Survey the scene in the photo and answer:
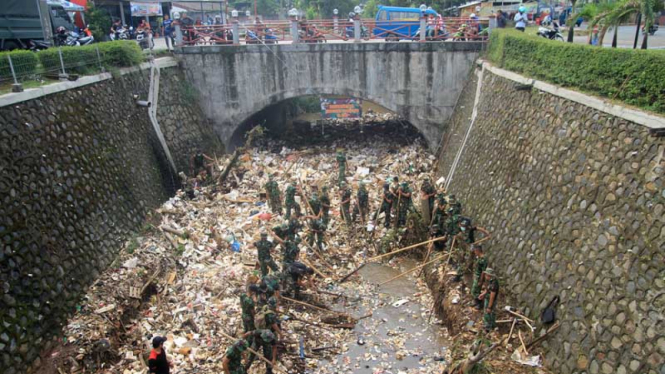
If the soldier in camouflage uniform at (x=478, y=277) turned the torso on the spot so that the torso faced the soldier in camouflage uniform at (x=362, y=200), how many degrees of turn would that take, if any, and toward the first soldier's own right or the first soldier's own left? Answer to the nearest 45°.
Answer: approximately 45° to the first soldier's own right

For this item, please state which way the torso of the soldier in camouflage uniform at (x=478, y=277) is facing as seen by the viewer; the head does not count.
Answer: to the viewer's left

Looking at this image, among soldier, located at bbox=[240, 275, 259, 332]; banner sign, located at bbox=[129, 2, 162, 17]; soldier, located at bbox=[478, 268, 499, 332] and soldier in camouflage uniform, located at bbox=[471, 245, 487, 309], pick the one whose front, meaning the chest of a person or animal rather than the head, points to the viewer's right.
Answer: soldier, located at bbox=[240, 275, 259, 332]

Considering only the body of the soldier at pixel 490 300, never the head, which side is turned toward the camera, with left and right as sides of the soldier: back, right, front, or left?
left

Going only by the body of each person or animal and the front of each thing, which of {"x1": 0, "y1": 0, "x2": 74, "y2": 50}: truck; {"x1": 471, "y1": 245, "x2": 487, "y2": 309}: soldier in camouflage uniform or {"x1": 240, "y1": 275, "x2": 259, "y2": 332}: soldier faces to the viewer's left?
the soldier in camouflage uniform
